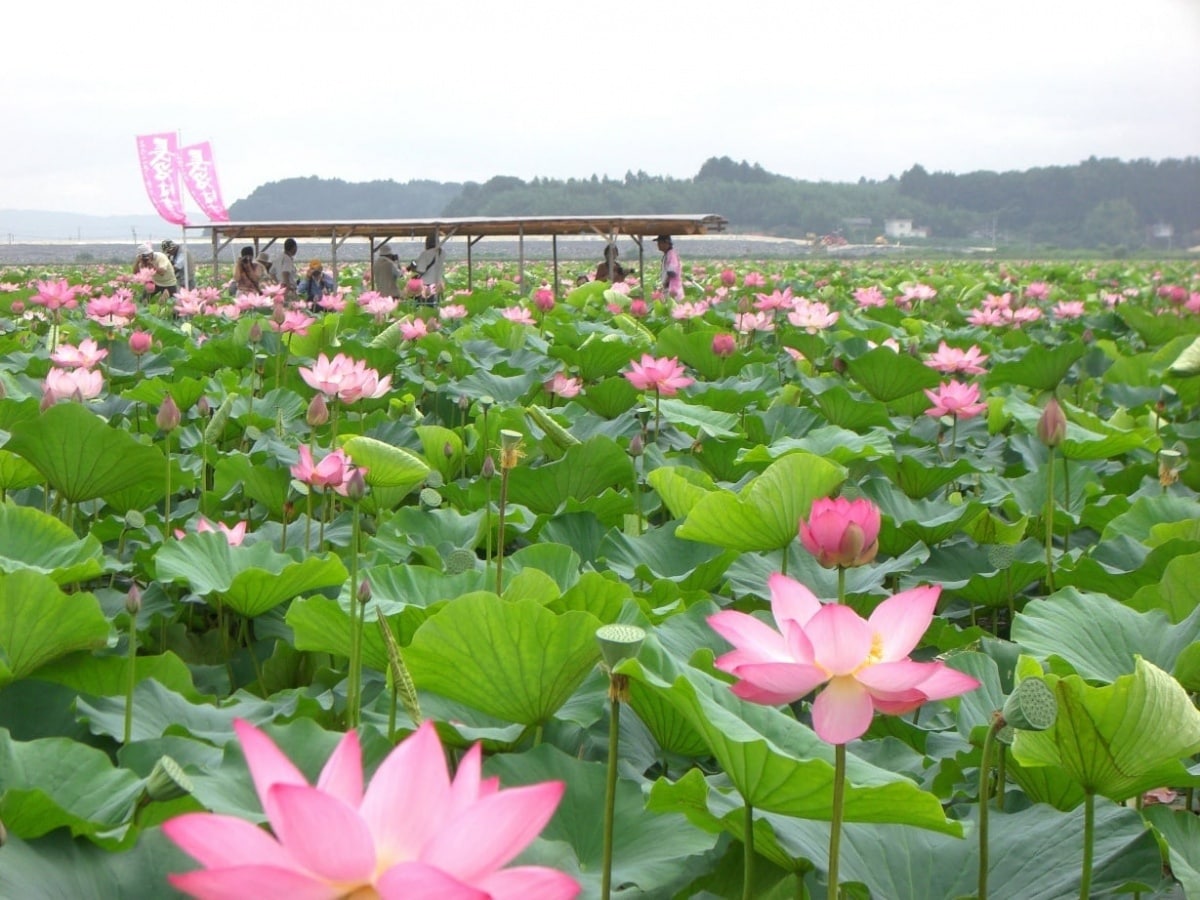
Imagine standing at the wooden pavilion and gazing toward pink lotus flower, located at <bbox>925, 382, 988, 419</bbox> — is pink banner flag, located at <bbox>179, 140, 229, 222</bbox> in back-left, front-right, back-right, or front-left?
back-right

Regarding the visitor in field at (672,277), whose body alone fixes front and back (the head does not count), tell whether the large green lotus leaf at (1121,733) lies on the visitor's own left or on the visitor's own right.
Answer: on the visitor's own left

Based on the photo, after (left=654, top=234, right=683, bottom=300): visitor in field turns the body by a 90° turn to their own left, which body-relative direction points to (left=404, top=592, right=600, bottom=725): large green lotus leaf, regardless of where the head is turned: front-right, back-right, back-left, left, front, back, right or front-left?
front

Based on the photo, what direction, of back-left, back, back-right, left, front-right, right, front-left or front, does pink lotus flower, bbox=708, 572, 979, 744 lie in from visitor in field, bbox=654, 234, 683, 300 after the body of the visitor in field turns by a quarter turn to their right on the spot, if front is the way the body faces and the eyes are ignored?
back

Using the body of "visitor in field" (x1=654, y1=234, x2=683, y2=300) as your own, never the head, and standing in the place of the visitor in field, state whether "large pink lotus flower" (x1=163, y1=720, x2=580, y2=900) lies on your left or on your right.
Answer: on your left

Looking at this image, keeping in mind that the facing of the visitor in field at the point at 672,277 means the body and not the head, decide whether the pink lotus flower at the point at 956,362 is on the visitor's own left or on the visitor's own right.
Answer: on the visitor's own left

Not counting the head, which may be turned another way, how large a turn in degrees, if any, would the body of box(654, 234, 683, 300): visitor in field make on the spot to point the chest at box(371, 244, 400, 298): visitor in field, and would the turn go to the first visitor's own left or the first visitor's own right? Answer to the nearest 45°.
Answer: approximately 45° to the first visitor's own right

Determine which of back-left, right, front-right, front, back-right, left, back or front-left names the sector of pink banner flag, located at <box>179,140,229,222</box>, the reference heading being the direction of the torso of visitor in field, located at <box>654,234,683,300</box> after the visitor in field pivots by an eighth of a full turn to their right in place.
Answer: front

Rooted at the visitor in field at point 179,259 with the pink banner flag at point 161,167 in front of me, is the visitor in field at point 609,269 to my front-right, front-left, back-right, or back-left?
back-right

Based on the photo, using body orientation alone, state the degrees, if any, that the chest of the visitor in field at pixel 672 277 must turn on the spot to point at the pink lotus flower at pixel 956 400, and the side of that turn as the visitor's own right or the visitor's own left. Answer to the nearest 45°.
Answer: approximately 90° to the visitor's own left

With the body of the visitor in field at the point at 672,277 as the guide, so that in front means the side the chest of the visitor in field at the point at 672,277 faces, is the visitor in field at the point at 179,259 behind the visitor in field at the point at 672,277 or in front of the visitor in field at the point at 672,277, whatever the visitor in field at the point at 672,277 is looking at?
in front

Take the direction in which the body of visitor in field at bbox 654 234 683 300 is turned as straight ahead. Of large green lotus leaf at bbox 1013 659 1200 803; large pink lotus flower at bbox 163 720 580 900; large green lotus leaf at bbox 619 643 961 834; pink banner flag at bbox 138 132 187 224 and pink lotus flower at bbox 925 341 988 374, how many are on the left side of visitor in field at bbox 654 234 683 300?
4

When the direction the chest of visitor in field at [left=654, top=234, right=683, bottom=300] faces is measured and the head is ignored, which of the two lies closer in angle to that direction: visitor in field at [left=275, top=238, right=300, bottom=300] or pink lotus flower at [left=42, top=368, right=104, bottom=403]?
the visitor in field

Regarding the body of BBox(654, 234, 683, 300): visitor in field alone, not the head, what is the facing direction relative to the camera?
to the viewer's left

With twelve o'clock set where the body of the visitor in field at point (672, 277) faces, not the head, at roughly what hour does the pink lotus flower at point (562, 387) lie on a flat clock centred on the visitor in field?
The pink lotus flower is roughly at 9 o'clock from the visitor in field.

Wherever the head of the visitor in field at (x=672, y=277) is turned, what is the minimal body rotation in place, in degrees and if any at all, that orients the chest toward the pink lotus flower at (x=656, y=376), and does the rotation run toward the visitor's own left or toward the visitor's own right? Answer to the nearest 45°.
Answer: approximately 90° to the visitor's own left

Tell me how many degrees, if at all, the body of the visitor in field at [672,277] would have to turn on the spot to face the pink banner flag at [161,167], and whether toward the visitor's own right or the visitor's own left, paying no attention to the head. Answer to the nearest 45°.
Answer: approximately 45° to the visitor's own right
